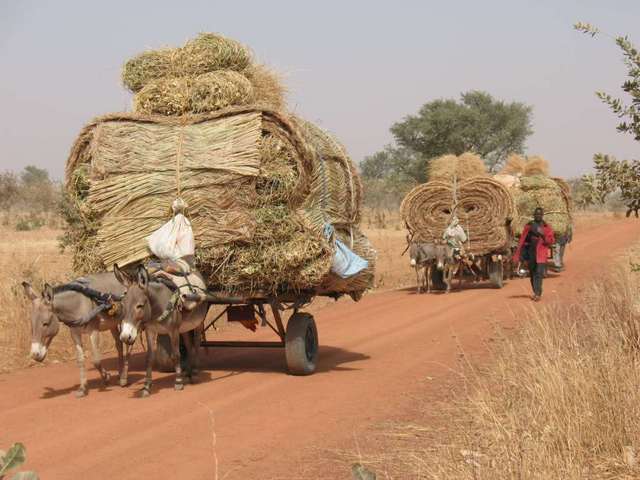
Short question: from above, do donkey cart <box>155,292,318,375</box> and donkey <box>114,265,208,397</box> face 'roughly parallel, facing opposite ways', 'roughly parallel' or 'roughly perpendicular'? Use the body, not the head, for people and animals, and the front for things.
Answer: roughly parallel

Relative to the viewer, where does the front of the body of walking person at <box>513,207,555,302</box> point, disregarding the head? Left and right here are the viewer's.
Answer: facing the viewer

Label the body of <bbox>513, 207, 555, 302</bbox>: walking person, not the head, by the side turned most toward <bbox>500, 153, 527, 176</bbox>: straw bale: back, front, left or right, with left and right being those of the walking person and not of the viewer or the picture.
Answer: back

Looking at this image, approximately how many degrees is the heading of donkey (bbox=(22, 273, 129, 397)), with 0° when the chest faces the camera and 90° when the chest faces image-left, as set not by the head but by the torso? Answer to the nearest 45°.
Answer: approximately 45°

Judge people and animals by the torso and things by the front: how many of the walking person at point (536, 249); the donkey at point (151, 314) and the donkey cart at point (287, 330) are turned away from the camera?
0

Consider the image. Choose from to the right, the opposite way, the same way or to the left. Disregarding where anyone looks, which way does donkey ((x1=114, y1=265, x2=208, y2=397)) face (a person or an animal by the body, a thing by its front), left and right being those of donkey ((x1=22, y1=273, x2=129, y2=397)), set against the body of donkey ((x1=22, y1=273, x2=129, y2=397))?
the same way

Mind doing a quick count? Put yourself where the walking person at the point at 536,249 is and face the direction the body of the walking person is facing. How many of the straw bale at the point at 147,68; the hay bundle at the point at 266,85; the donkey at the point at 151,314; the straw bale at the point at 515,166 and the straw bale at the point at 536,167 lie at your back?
2

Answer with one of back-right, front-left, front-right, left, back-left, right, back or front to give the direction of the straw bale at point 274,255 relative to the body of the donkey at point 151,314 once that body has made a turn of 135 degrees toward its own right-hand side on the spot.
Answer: right

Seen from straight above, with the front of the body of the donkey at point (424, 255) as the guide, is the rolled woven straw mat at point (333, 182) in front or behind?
in front

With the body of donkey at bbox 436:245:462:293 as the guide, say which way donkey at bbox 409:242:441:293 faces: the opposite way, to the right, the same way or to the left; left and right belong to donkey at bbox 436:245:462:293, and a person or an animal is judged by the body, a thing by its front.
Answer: the same way

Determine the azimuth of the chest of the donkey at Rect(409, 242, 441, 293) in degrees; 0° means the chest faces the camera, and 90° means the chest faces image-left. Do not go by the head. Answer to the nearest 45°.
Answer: approximately 45°

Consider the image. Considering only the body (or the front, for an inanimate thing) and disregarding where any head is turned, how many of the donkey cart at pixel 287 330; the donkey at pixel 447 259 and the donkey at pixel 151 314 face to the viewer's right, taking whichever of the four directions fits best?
0

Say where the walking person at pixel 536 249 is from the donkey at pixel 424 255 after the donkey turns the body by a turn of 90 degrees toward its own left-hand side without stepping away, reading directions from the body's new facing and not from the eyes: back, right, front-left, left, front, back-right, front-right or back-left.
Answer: front

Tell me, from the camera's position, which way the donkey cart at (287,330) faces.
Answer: facing the viewer and to the left of the viewer
